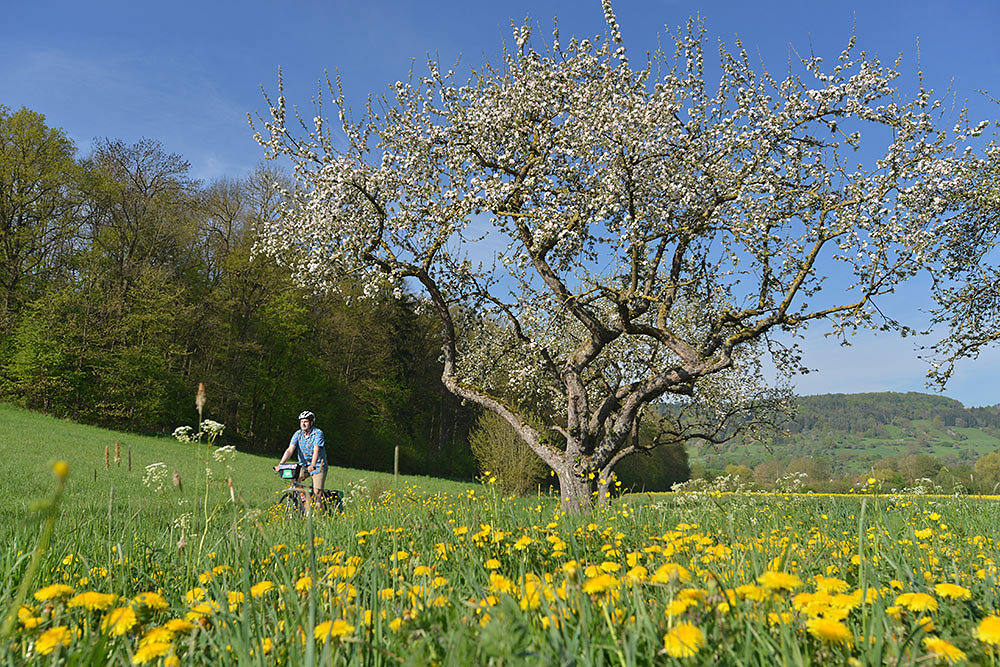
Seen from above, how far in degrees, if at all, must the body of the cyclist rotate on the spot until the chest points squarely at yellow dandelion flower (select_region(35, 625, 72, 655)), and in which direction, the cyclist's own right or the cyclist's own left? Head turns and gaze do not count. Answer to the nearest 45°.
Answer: approximately 45° to the cyclist's own left

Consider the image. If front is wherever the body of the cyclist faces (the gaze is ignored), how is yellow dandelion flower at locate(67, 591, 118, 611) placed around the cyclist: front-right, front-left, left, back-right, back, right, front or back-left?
front-left

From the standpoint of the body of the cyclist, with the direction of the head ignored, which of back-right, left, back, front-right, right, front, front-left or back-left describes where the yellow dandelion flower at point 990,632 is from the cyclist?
front-left

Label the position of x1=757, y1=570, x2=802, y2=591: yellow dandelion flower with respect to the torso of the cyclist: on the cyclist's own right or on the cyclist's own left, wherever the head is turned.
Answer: on the cyclist's own left

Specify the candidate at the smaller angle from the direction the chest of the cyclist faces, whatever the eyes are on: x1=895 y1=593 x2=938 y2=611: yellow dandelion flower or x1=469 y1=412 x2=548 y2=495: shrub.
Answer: the yellow dandelion flower

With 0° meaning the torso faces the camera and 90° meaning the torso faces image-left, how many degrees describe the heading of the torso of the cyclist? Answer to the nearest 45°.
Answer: approximately 45°

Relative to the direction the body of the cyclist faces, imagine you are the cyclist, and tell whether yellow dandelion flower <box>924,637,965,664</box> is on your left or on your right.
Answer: on your left

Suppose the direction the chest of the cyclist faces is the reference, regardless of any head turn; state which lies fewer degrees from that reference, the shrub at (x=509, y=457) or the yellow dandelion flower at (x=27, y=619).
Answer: the yellow dandelion flower

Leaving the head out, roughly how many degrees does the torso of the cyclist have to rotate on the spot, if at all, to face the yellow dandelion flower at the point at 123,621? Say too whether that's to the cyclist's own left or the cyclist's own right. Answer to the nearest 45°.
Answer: approximately 45° to the cyclist's own left

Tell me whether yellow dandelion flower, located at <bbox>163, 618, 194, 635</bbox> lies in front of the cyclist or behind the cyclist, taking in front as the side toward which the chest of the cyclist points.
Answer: in front

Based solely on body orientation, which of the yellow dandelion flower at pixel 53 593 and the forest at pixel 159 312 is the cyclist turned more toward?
the yellow dandelion flower

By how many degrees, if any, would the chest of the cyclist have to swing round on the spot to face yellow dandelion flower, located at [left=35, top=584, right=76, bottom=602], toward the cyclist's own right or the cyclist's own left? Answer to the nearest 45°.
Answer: approximately 45° to the cyclist's own left
